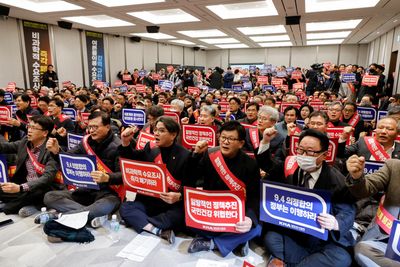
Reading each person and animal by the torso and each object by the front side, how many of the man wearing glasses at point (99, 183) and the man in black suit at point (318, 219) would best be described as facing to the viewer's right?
0

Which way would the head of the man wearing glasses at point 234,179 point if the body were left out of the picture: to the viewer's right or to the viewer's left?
to the viewer's left

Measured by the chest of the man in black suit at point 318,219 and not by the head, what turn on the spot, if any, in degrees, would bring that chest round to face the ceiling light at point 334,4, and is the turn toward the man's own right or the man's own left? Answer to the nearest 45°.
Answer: approximately 135° to the man's own right

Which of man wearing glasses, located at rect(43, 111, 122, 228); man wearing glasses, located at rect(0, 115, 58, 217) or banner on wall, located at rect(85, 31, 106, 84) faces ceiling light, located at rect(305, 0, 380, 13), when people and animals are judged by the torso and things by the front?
the banner on wall

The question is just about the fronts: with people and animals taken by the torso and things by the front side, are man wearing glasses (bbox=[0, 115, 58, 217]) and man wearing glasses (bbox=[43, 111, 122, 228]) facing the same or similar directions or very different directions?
same or similar directions

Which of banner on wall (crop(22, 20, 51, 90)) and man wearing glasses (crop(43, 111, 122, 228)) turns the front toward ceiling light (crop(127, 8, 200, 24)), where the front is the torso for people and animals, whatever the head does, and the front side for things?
the banner on wall

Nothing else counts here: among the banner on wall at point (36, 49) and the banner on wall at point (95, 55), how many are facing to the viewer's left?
0

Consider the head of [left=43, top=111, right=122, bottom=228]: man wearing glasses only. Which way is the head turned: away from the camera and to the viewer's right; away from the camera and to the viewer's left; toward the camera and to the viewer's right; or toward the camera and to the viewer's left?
toward the camera and to the viewer's left

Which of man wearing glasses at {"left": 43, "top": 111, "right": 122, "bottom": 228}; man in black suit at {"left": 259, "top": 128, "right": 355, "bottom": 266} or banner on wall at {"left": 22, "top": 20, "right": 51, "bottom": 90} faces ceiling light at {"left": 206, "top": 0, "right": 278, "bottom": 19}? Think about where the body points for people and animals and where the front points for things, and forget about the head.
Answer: the banner on wall

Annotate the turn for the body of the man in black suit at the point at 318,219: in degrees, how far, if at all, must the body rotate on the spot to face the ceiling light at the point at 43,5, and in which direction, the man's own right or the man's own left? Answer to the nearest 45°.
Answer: approximately 90° to the man's own right

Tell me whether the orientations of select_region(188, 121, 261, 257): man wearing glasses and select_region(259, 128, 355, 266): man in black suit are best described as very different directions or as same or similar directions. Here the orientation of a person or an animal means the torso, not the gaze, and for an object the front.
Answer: same or similar directions

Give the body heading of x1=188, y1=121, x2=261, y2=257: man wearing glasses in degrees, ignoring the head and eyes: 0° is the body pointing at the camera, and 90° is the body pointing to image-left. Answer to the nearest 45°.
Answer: approximately 45°

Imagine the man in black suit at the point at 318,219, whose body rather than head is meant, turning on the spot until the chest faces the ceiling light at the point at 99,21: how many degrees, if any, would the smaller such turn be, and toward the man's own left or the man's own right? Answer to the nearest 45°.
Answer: approximately 90° to the man's own right

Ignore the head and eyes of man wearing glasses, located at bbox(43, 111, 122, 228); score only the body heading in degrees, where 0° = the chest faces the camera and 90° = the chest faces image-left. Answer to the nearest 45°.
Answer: approximately 45°

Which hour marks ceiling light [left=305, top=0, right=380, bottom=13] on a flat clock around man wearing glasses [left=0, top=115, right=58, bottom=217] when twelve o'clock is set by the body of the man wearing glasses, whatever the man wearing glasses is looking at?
The ceiling light is roughly at 7 o'clock from the man wearing glasses.

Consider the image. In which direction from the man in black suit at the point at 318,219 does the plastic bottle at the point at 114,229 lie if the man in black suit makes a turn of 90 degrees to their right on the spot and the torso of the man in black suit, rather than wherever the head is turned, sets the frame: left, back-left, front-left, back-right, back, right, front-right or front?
front-left

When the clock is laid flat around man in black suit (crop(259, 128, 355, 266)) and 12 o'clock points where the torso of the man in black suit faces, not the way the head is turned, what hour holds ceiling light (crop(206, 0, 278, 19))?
The ceiling light is roughly at 4 o'clock from the man in black suit.
